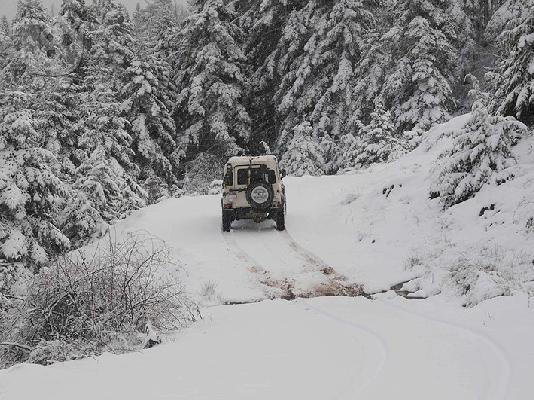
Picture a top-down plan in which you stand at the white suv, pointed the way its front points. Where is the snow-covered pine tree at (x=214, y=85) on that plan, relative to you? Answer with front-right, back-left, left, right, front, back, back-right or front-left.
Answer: front

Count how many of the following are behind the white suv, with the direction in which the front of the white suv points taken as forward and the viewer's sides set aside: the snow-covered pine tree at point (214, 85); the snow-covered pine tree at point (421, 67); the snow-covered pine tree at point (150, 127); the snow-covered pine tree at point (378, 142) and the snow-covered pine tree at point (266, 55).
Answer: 0

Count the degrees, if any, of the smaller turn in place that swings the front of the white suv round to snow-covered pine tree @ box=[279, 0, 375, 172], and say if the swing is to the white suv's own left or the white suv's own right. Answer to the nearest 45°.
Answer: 0° — it already faces it

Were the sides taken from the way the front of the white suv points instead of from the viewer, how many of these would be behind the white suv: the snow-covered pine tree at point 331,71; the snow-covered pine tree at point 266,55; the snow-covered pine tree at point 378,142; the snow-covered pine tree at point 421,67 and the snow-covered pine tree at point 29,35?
0

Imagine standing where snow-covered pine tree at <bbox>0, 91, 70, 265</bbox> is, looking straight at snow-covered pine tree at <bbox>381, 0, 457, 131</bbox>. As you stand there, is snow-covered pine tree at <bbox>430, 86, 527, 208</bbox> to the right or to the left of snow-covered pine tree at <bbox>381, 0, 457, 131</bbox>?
right

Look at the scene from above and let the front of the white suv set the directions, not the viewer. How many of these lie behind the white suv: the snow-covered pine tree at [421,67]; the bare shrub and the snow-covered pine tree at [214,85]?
1

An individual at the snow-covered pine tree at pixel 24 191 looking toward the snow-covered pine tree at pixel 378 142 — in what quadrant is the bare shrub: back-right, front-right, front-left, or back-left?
back-right

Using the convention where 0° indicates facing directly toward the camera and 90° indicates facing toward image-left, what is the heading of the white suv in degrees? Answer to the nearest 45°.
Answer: approximately 180°

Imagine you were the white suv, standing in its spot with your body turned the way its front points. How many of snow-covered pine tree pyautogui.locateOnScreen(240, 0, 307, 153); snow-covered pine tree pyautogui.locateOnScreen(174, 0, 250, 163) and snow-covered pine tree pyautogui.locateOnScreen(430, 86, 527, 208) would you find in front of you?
2

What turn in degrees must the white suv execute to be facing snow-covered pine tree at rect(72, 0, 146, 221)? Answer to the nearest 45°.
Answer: approximately 45° to its left

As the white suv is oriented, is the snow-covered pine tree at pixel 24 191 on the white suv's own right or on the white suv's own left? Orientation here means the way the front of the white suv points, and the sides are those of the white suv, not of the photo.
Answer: on the white suv's own left

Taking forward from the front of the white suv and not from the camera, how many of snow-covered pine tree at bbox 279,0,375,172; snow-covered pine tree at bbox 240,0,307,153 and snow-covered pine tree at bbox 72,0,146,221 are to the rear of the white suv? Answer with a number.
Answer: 0

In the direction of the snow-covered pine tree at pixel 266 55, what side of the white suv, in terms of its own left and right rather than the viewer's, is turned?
front

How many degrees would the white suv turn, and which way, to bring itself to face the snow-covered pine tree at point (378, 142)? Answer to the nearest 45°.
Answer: approximately 45° to its right

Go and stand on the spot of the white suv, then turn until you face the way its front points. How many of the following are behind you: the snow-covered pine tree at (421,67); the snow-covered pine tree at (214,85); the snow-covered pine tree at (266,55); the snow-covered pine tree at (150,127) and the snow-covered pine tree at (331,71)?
0
